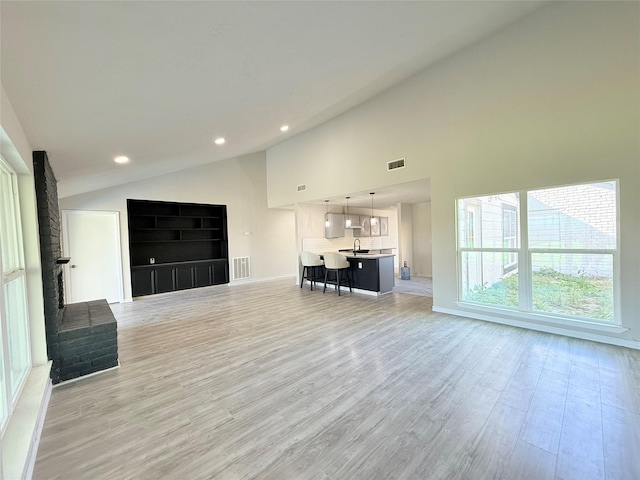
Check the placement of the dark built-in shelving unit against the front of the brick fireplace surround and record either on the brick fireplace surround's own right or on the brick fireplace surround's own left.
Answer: on the brick fireplace surround's own left

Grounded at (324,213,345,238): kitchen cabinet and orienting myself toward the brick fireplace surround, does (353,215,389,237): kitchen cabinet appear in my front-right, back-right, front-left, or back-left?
back-left

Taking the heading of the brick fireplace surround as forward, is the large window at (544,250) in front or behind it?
in front

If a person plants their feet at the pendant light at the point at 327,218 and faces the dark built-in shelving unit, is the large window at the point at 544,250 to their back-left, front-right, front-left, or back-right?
back-left

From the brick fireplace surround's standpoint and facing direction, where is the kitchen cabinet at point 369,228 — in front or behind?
in front

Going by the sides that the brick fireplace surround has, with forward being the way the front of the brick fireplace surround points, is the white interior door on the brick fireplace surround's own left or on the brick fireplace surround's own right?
on the brick fireplace surround's own left

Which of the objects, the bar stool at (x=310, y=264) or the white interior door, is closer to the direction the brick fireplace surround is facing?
the bar stool

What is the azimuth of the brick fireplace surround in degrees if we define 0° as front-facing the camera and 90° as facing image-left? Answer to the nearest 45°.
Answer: approximately 270°

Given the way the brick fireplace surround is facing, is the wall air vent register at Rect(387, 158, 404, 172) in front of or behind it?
in front
